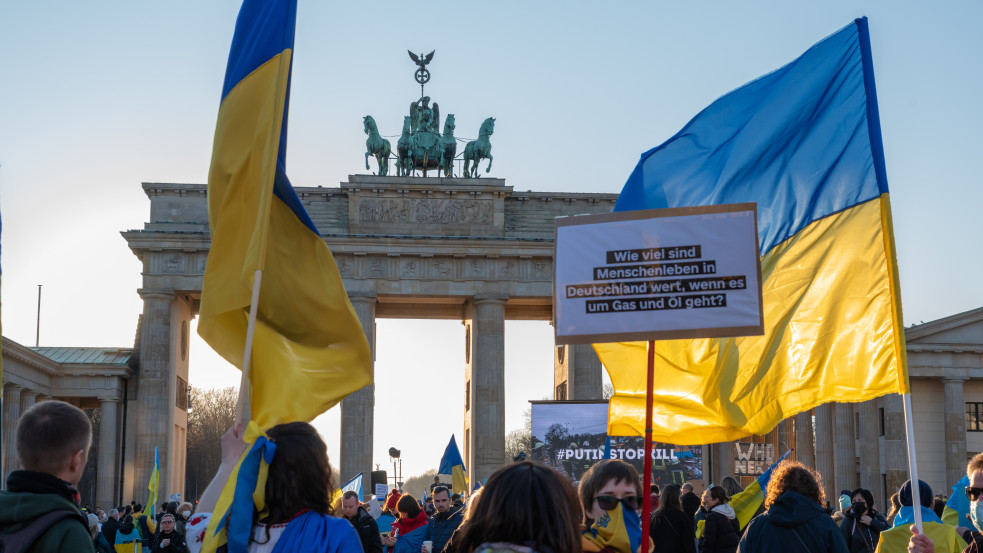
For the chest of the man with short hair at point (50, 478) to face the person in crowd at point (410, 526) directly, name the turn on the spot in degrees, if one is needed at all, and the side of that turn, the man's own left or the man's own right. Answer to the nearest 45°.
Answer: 0° — they already face them

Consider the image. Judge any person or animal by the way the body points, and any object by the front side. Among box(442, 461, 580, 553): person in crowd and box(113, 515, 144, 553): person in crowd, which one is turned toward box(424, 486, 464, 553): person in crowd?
box(442, 461, 580, 553): person in crowd

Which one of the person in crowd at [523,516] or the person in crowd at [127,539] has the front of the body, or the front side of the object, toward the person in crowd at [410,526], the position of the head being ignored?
the person in crowd at [523,516]

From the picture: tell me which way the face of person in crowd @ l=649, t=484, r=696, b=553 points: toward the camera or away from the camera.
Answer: away from the camera

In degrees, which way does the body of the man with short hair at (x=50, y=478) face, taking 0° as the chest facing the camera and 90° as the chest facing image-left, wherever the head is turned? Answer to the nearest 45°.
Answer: approximately 225°

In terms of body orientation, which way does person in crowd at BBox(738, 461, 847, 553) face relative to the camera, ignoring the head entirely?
away from the camera

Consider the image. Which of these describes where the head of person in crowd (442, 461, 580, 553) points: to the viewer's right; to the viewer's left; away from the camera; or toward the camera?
away from the camera

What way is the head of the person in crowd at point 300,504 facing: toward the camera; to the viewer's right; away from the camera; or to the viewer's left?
away from the camera

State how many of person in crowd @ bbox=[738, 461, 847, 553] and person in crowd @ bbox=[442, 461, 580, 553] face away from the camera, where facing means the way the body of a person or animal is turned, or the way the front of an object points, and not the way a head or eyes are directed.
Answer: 2

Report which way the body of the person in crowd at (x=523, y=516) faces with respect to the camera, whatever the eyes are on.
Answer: away from the camera
